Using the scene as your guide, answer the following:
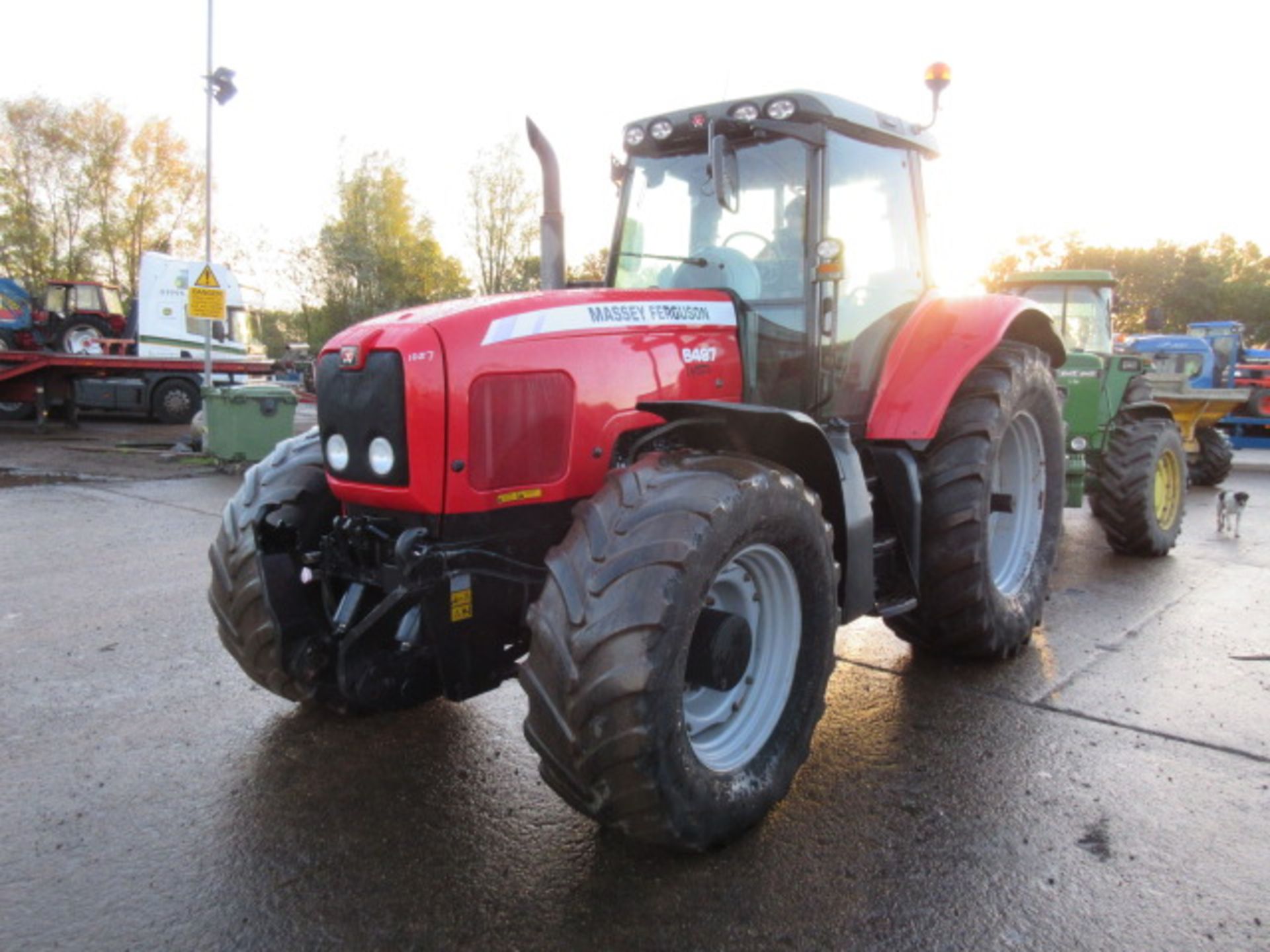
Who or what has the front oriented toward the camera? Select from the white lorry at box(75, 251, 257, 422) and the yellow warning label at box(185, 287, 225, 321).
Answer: the yellow warning label

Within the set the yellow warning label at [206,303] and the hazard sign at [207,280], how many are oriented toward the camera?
2

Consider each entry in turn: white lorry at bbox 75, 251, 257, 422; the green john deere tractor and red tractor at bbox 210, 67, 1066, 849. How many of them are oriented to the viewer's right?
1

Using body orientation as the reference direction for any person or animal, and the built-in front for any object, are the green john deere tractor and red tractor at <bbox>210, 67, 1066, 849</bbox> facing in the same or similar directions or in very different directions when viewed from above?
same or similar directions

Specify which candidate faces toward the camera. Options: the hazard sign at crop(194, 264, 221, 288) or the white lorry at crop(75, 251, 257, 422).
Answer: the hazard sign

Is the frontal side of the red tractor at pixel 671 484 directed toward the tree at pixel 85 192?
no

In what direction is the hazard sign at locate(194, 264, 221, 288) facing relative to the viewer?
toward the camera

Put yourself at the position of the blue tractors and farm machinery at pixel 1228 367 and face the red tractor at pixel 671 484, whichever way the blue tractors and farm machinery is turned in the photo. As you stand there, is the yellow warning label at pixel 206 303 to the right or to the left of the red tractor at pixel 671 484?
right

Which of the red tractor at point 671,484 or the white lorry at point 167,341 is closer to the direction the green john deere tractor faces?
the red tractor

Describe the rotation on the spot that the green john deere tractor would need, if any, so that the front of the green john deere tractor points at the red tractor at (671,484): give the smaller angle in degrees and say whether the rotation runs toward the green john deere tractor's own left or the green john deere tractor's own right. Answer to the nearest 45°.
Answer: approximately 45° to the green john deere tractor's own left

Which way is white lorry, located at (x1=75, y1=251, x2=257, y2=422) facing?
to the viewer's right

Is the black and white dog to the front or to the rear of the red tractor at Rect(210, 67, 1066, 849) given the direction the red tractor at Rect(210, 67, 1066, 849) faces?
to the rear

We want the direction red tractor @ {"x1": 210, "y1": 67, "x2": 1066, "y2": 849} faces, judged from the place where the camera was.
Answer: facing the viewer and to the left of the viewer

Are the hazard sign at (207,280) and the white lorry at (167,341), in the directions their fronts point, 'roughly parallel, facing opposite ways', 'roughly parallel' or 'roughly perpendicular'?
roughly perpendicular

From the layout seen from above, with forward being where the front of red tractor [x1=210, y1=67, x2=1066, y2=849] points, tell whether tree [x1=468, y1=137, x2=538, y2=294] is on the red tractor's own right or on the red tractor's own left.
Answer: on the red tractor's own right

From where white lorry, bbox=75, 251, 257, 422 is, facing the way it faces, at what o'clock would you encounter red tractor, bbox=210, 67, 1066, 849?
The red tractor is roughly at 3 o'clock from the white lorry.

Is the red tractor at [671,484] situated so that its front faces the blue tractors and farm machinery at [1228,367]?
no

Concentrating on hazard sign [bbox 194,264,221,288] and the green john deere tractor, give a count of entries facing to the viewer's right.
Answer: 0

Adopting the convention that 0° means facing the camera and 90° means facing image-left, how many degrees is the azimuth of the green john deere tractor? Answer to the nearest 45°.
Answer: approximately 45°

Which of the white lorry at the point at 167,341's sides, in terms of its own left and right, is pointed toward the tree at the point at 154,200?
left
